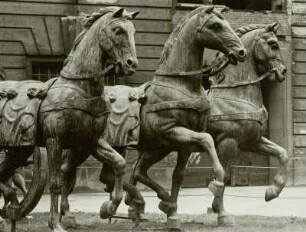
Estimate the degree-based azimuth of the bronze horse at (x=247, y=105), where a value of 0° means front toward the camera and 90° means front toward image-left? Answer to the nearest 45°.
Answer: approximately 315°

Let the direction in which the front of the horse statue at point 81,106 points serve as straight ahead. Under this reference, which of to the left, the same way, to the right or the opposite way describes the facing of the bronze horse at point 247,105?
the same way

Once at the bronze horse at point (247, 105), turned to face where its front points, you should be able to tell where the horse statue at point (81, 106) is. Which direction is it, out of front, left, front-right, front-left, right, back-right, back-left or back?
right

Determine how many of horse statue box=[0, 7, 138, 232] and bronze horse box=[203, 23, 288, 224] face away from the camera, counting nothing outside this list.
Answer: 0

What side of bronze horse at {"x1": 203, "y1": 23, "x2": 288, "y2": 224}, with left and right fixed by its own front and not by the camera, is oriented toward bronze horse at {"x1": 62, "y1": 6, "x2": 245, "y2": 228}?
right

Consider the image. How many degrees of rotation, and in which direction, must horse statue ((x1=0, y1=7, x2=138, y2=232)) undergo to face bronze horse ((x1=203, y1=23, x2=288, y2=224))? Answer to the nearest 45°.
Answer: approximately 90° to its left
